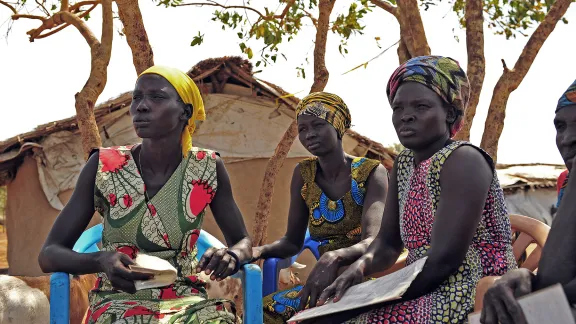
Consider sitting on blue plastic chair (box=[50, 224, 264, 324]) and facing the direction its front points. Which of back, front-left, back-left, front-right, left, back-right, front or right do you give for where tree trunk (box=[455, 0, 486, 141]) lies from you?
back-left

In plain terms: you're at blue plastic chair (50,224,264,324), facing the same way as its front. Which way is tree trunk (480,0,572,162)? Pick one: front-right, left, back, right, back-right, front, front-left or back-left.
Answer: back-left

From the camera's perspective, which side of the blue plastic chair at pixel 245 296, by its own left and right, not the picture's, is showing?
front

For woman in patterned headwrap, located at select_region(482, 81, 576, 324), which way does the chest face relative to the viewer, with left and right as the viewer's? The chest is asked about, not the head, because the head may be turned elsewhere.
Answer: facing the viewer and to the left of the viewer

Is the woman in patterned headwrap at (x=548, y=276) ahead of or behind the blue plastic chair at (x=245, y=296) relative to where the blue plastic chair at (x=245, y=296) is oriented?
ahead

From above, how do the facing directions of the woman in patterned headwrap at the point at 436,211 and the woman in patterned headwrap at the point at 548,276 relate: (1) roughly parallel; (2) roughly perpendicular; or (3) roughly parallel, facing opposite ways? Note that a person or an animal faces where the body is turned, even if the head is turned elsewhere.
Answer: roughly parallel

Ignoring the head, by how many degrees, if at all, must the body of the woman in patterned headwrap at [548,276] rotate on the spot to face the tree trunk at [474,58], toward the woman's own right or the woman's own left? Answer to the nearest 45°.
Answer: approximately 135° to the woman's own right

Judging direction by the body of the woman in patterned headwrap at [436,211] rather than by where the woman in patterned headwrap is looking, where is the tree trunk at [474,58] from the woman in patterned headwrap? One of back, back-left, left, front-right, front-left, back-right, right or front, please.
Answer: back-right

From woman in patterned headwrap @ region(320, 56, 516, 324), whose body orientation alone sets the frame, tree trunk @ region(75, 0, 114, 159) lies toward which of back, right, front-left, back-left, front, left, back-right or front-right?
right

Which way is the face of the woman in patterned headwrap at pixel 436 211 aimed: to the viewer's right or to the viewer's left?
to the viewer's left

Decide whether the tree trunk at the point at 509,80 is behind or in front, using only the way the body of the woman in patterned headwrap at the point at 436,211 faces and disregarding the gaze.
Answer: behind

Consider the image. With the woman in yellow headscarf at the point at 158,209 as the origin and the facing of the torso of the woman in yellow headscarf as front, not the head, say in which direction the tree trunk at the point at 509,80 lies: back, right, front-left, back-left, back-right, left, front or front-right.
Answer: back-left

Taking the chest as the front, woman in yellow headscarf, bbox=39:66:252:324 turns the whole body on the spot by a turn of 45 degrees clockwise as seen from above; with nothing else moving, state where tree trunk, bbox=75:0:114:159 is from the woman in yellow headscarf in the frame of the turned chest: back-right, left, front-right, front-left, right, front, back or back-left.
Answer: back-right

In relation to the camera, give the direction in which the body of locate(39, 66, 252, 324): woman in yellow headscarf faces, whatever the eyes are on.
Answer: toward the camera

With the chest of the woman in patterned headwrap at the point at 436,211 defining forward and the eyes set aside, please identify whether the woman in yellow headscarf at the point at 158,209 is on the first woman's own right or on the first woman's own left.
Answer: on the first woman's own right
